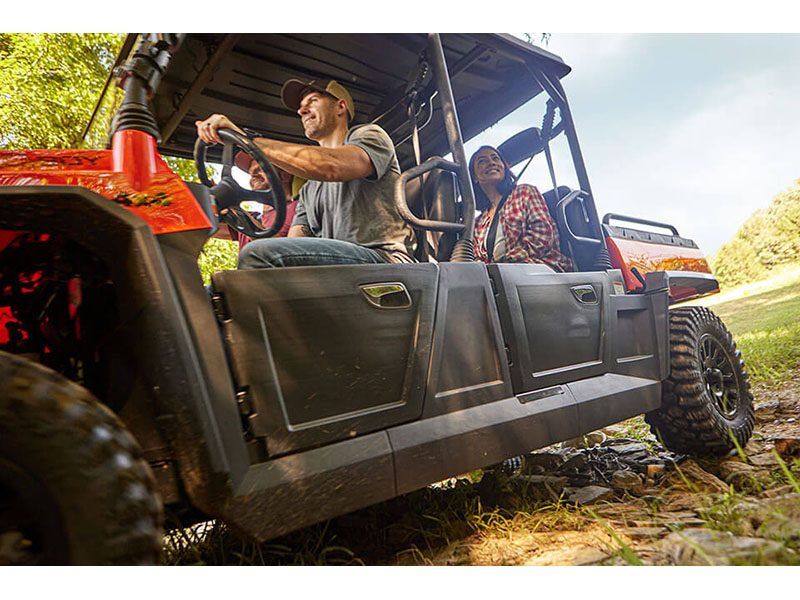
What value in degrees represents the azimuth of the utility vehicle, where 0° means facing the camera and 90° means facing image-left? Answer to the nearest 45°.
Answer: approximately 45°

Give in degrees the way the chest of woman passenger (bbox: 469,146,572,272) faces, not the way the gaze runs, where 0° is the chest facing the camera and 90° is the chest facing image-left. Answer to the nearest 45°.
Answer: approximately 45°
